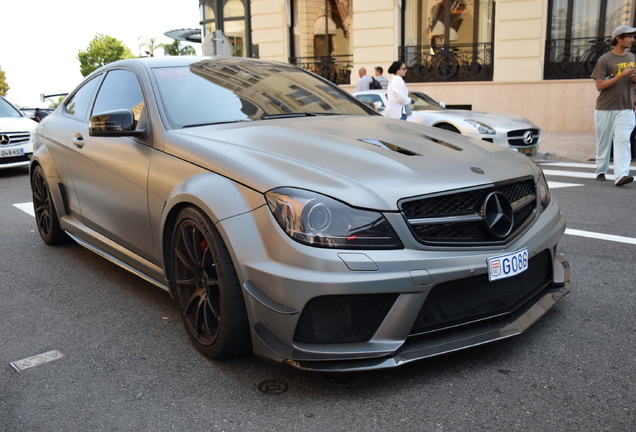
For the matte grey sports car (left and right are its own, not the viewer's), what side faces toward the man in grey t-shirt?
left

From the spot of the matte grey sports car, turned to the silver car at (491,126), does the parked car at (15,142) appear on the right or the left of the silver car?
left

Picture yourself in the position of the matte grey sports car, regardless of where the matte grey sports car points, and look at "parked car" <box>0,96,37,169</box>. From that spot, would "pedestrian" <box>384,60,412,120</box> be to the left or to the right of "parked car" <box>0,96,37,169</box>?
right

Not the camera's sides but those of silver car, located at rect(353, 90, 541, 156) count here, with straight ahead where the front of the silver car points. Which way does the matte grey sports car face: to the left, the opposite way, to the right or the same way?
the same way

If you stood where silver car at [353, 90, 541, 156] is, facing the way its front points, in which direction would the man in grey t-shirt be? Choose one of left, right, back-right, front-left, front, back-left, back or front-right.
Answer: front

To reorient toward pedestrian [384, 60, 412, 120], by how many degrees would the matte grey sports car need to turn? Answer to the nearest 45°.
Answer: approximately 135° to its left
